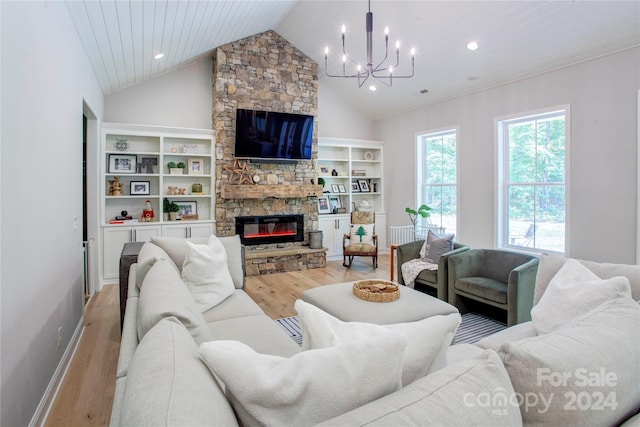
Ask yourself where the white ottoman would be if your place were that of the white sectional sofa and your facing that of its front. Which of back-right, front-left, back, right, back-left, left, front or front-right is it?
front

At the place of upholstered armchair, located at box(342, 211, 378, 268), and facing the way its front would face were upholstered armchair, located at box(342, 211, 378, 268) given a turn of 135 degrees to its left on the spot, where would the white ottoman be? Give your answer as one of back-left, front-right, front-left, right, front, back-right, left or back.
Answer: back-right

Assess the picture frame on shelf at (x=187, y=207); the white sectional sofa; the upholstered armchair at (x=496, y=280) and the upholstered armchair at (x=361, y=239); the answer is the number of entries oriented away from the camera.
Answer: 1

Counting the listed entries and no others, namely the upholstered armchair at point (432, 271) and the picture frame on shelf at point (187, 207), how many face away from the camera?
0

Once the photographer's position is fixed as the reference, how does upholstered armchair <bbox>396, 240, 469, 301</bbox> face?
facing the viewer and to the left of the viewer

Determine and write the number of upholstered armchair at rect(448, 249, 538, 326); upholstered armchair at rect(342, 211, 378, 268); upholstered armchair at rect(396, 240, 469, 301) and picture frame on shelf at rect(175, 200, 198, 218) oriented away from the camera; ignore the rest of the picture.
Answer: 0

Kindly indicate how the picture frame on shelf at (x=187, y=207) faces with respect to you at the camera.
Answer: facing the viewer

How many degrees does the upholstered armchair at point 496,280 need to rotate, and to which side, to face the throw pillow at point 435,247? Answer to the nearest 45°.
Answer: approximately 90° to its right

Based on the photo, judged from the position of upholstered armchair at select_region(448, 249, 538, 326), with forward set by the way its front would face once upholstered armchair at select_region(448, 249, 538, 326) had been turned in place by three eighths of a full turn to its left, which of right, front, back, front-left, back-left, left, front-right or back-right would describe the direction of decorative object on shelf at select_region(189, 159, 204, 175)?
back

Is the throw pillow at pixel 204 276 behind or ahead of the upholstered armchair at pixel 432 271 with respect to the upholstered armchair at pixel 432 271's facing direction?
ahead

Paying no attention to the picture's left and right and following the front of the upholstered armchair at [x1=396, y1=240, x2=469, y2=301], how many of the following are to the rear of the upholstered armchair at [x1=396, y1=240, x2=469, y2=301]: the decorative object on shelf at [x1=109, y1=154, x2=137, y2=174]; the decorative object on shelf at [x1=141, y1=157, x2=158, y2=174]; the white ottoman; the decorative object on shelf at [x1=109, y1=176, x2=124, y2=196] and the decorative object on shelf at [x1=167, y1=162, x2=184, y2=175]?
0

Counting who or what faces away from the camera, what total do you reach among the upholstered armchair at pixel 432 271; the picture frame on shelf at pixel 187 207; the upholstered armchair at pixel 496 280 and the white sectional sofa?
1

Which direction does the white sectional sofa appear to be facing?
away from the camera

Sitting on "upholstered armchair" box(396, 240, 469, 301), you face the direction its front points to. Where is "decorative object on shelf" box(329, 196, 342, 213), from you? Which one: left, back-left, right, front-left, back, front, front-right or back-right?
right

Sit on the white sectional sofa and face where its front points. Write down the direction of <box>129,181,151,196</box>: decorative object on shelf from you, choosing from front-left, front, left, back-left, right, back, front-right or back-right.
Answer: front-left

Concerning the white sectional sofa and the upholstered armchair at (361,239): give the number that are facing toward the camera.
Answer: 1

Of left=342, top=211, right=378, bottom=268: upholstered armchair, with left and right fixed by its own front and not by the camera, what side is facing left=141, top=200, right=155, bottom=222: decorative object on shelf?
right
